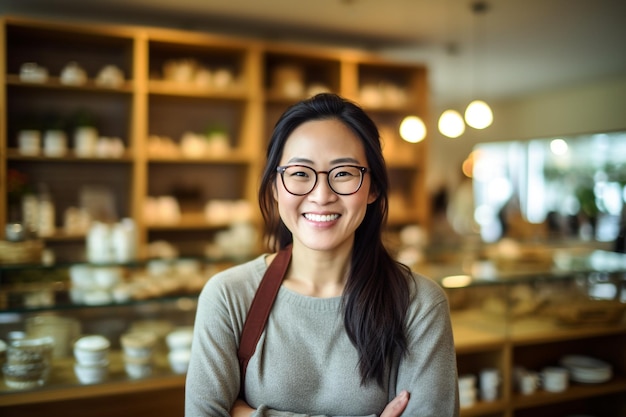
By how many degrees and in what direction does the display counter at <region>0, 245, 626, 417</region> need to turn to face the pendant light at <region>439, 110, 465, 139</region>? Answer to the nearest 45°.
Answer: approximately 180°

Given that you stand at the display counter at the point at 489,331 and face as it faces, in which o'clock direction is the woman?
The woman is roughly at 1 o'clock from the display counter.

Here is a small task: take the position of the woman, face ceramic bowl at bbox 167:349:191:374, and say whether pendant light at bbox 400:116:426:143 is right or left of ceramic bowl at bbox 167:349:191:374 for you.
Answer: right

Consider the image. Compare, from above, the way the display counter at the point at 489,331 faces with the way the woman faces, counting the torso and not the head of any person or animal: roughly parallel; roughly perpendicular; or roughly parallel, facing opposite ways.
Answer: roughly parallel

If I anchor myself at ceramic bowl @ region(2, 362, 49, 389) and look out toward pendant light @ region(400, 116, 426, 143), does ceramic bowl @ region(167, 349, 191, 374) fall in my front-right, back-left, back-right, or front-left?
front-right

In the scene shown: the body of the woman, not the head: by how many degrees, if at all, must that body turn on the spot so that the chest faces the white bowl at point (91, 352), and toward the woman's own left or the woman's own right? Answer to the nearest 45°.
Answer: approximately 135° to the woman's own right

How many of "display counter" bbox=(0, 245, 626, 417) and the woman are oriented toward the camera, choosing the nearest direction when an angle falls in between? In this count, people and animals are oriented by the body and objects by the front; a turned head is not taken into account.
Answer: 2

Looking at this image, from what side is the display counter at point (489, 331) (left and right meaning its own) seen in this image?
front

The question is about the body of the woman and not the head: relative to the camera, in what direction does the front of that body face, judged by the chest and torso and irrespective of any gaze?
toward the camera

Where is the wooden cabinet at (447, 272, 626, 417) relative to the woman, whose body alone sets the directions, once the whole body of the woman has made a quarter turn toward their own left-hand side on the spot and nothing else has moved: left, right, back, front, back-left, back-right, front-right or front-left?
front-left

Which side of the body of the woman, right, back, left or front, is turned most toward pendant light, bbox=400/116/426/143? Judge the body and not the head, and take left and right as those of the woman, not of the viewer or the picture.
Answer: back

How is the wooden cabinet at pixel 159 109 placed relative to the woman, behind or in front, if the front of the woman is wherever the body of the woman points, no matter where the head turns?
behind

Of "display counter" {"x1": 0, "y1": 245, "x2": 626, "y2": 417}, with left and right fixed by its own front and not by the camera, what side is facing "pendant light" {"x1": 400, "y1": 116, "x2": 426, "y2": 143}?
back
